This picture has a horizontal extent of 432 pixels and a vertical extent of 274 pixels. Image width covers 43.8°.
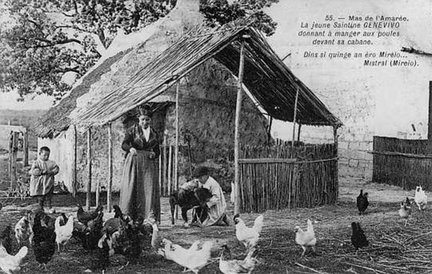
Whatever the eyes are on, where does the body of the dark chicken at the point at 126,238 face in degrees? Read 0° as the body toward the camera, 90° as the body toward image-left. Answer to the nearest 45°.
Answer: approximately 90°

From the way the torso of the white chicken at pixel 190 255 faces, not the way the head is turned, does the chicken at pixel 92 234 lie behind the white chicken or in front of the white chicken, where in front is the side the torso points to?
in front

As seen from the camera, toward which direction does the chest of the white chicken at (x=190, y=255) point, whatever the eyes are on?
to the viewer's left

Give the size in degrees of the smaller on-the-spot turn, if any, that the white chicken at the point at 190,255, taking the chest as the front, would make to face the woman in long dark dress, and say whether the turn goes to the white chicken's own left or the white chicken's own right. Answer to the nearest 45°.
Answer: approximately 45° to the white chicken's own right

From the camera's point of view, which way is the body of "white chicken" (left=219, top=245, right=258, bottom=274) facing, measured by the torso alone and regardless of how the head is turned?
to the viewer's left

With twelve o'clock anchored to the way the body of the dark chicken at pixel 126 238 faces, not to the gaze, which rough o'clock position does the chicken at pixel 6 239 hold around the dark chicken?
The chicken is roughly at 1 o'clock from the dark chicken.

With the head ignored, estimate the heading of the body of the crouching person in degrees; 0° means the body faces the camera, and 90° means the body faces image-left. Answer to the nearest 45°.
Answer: approximately 90°

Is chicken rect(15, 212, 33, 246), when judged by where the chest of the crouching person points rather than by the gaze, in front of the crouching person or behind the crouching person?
in front
